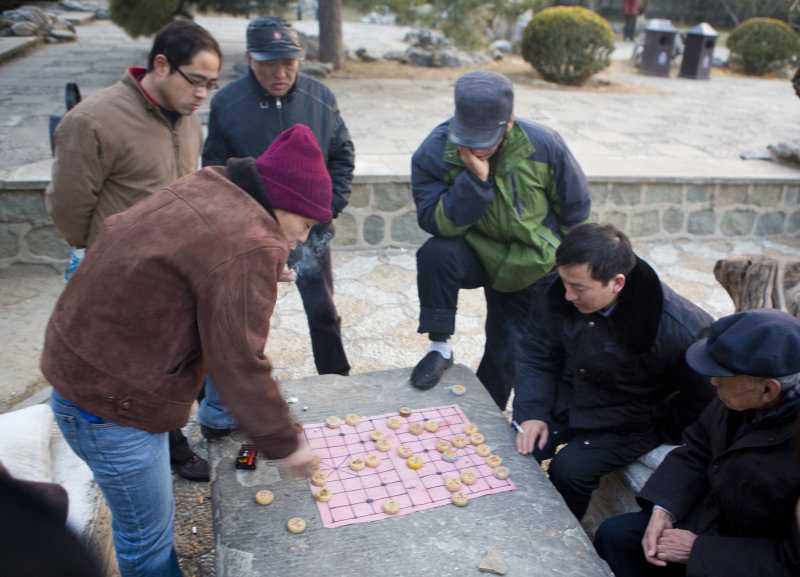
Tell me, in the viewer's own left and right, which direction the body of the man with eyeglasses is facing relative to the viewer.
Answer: facing the viewer and to the right of the viewer

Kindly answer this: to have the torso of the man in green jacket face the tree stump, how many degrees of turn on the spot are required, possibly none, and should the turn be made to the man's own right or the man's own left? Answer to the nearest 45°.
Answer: approximately 135° to the man's own left

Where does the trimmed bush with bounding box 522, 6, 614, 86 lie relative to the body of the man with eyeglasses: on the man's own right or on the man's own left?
on the man's own left

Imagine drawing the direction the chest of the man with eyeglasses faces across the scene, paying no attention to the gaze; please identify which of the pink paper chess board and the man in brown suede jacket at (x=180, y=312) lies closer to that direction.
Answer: the pink paper chess board

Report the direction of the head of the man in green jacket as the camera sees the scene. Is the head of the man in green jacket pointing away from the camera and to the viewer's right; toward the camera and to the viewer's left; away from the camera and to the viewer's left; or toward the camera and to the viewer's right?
toward the camera and to the viewer's left

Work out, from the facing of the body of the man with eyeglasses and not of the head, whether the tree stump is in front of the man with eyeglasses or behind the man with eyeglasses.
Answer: in front

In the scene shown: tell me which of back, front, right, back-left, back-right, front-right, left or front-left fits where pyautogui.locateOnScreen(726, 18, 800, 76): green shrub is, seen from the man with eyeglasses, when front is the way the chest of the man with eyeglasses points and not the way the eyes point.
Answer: left

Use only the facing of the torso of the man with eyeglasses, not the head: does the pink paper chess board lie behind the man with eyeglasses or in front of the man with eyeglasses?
in front

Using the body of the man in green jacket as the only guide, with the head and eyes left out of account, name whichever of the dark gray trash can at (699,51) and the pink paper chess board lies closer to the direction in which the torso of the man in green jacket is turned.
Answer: the pink paper chess board

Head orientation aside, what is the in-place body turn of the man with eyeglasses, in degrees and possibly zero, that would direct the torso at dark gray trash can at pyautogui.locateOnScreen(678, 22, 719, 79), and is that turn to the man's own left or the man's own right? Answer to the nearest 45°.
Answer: approximately 90° to the man's own left

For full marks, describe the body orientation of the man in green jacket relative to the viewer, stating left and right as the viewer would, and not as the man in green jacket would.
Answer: facing the viewer and to the left of the viewer

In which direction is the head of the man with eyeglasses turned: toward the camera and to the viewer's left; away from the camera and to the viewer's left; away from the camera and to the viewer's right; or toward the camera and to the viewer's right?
toward the camera and to the viewer's right

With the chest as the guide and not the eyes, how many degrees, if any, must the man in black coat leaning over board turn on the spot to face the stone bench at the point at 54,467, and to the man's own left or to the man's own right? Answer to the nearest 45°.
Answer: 0° — they already face it

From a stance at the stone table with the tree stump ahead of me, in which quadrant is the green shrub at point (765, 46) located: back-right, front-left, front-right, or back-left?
front-left
